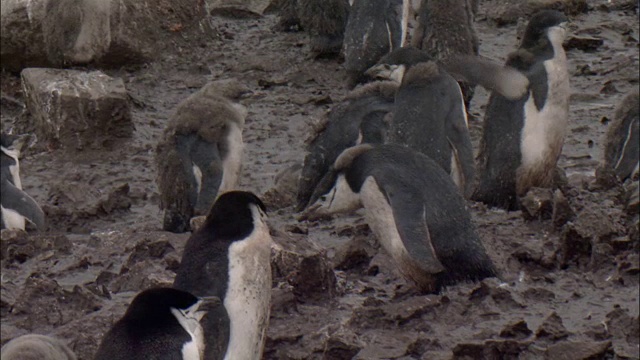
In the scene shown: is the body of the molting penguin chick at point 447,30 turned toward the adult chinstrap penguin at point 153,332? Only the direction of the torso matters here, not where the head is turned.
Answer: no

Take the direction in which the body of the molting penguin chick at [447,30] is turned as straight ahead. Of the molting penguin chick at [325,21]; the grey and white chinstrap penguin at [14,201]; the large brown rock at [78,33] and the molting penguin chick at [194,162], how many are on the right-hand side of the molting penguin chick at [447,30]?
0

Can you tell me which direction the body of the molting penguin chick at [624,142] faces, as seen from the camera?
to the viewer's right

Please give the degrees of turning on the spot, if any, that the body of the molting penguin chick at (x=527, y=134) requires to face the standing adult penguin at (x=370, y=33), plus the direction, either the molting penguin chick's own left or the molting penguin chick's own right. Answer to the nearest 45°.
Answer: approximately 135° to the molting penguin chick's own left

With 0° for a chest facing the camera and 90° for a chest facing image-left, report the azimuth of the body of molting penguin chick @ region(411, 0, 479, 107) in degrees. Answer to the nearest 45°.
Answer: approximately 180°

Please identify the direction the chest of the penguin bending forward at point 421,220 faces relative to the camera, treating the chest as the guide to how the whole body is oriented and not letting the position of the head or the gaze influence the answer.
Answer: to the viewer's left

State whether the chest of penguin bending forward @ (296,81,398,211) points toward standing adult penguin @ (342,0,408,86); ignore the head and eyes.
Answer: no

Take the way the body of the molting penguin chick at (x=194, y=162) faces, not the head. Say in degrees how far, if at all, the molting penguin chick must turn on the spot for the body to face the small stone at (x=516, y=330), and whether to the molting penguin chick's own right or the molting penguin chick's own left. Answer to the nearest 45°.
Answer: approximately 45° to the molting penguin chick's own right

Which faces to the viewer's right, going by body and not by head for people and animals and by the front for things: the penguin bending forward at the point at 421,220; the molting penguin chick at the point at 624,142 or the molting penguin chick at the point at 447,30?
the molting penguin chick at the point at 624,142
